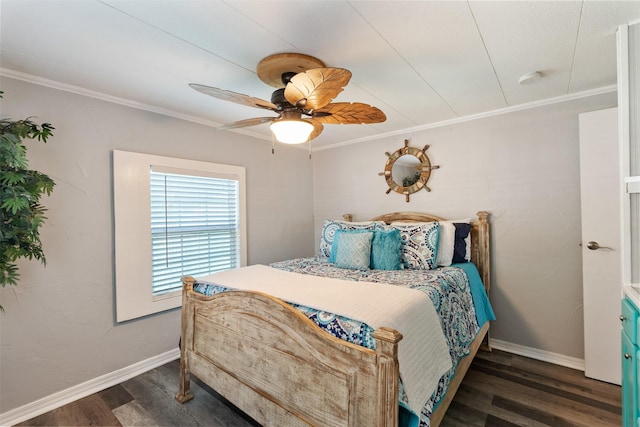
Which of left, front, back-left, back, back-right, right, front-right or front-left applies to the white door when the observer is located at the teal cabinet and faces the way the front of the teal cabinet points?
right

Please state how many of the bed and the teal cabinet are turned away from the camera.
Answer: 0

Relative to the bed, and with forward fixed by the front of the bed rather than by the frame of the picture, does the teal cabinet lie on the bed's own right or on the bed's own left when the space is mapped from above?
on the bed's own left

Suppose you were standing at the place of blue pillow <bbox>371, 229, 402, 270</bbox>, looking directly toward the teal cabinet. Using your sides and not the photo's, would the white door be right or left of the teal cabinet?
left

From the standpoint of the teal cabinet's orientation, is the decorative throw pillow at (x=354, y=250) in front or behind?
in front

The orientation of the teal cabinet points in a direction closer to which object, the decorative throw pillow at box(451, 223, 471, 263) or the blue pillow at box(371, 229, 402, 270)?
the blue pillow

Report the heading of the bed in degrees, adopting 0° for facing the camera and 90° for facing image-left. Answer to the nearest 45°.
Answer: approximately 45°

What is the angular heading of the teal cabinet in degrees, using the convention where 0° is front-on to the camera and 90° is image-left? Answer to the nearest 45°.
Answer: approximately 90°

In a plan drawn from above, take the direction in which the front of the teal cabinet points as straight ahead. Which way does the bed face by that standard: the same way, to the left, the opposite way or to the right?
to the left

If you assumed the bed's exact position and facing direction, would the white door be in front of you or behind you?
behind
